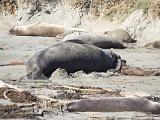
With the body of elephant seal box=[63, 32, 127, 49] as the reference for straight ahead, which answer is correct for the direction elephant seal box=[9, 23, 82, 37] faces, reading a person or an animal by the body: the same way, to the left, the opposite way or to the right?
the opposite way

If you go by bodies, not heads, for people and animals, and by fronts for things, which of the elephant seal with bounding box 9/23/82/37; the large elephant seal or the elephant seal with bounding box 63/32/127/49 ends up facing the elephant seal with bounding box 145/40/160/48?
the elephant seal with bounding box 63/32/127/49

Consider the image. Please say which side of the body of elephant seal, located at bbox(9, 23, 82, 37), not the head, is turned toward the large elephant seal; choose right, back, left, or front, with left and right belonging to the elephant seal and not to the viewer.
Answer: left

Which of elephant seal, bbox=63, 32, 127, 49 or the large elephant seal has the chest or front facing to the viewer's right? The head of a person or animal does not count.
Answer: the elephant seal

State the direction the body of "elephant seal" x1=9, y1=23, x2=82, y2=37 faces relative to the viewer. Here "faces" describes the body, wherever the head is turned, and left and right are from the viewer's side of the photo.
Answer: facing to the left of the viewer

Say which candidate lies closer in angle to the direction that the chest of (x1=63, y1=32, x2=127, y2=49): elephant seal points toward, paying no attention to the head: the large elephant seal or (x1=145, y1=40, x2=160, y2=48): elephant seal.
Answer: the elephant seal

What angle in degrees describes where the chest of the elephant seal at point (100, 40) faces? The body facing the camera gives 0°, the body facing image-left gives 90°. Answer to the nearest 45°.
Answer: approximately 270°
